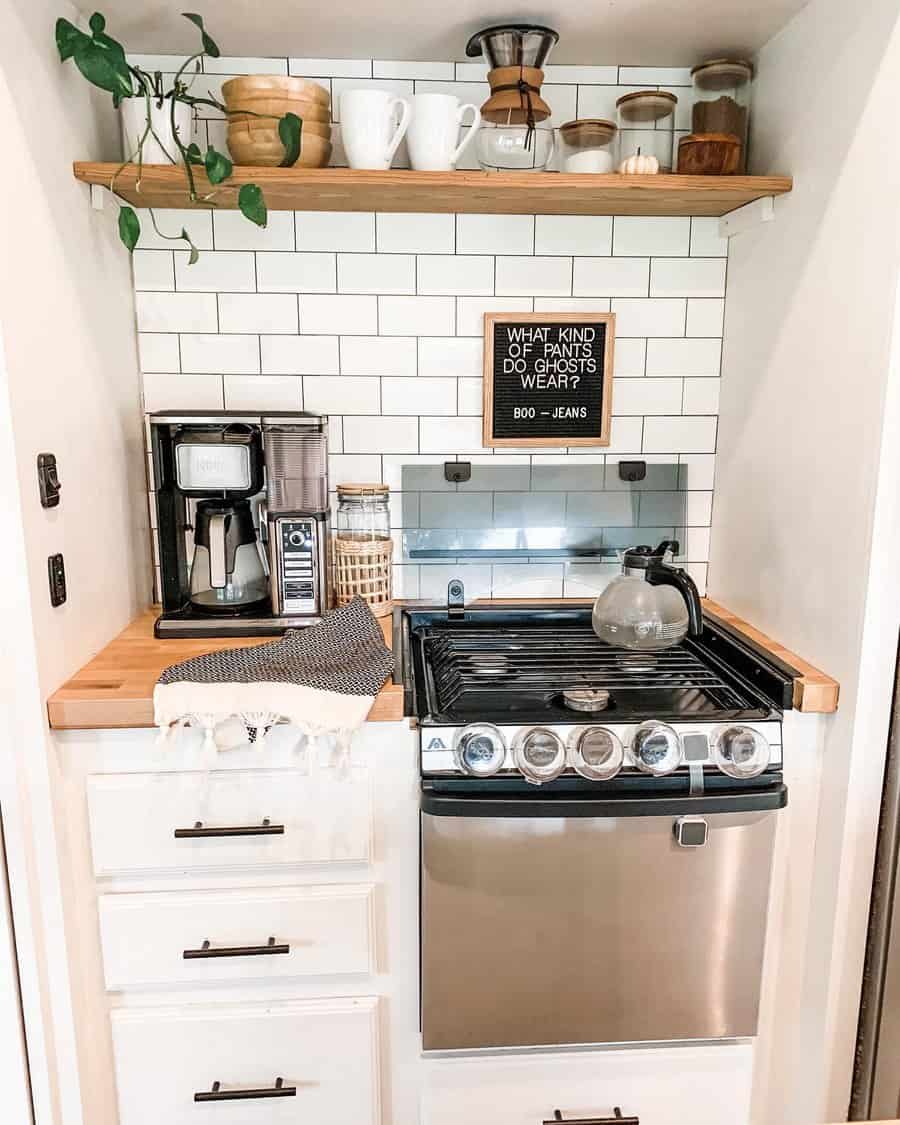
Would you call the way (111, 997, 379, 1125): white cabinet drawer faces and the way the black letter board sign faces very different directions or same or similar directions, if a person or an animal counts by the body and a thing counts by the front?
same or similar directions

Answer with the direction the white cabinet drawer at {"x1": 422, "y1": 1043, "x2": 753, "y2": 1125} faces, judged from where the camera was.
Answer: facing the viewer

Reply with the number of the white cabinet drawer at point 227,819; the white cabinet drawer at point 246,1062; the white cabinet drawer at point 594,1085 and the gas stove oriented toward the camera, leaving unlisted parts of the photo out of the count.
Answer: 4

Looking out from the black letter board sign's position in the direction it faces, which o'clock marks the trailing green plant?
The trailing green plant is roughly at 2 o'clock from the black letter board sign.

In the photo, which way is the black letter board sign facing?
toward the camera

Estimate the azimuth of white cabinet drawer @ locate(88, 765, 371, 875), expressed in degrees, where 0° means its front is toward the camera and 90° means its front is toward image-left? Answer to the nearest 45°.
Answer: approximately 0°

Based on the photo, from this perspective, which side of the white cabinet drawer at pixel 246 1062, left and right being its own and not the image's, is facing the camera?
front

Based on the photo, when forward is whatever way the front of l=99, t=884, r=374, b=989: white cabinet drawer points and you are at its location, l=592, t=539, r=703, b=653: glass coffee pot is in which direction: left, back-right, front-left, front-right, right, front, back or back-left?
left

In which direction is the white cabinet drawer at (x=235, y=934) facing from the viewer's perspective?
toward the camera
